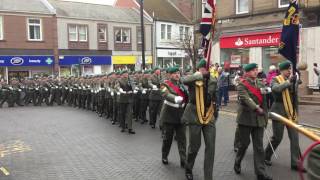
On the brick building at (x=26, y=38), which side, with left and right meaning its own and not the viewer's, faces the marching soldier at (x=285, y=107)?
front

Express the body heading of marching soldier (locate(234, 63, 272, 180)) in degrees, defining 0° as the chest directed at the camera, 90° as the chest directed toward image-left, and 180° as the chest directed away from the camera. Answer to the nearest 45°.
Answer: approximately 315°

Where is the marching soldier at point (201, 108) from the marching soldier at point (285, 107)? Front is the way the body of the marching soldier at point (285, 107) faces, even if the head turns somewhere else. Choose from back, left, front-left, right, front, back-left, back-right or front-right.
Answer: right

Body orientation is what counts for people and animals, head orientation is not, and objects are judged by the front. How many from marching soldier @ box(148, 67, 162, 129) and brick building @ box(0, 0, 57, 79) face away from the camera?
0

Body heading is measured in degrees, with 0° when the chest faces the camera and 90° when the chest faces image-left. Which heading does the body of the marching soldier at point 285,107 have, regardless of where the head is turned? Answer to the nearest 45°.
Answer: approximately 315°

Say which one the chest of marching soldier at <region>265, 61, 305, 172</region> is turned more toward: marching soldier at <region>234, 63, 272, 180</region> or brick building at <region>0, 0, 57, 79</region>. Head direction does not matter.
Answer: the marching soldier

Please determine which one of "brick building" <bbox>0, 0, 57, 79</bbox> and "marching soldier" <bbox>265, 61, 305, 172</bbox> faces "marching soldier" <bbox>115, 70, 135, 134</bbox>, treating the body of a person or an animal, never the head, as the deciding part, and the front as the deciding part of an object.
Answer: the brick building

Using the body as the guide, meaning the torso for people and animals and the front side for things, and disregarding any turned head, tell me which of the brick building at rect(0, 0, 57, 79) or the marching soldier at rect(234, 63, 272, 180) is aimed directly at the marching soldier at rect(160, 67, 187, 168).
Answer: the brick building

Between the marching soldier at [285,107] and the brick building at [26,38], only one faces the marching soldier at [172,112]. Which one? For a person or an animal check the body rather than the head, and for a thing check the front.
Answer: the brick building
